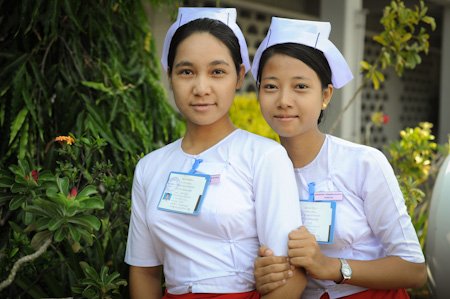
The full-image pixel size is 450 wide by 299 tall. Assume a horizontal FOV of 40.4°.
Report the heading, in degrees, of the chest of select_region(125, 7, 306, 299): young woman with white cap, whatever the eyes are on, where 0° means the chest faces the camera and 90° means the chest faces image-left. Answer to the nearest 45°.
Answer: approximately 45°

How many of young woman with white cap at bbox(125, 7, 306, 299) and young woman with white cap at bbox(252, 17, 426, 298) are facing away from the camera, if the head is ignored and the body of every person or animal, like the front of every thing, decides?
0

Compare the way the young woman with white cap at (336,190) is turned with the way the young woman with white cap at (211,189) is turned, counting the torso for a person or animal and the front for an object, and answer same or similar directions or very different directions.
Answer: same or similar directions

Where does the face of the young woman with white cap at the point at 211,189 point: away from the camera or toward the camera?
toward the camera

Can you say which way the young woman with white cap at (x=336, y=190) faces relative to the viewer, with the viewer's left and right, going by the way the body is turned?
facing the viewer and to the left of the viewer
